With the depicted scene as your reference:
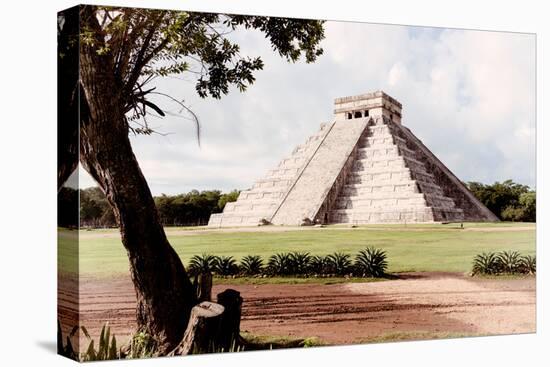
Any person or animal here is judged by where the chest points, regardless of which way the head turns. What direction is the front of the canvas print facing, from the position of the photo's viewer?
facing the viewer and to the right of the viewer
